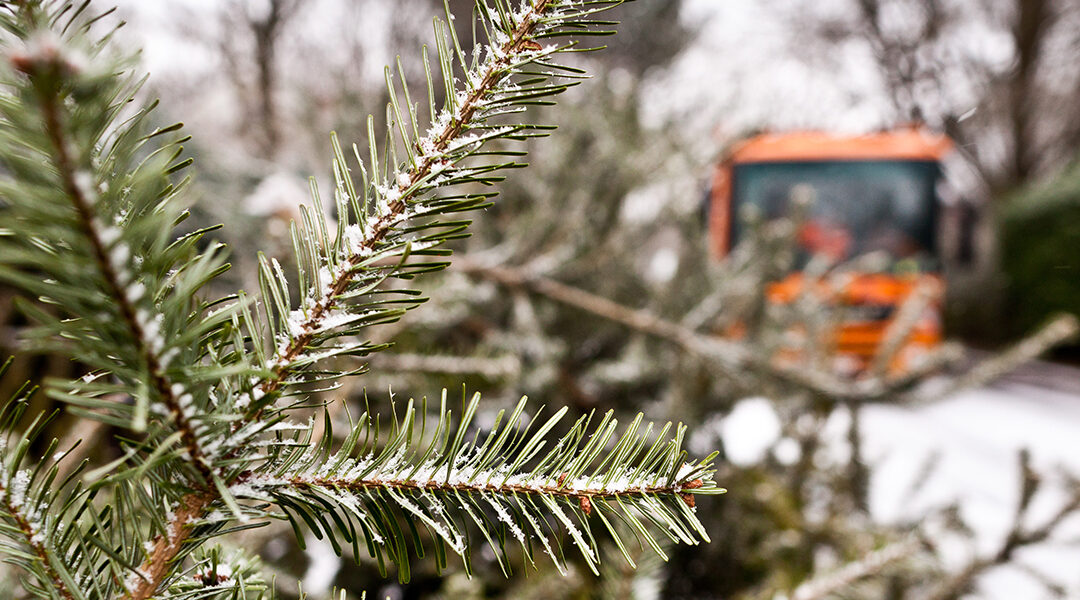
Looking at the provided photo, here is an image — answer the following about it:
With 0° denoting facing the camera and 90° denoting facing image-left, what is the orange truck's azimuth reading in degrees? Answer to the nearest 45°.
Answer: approximately 0°

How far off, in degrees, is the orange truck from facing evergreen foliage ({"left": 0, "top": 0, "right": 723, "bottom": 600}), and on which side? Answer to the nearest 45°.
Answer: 0° — it already faces it

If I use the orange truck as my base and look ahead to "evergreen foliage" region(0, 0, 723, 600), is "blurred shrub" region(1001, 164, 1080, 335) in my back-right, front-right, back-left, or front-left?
back-left

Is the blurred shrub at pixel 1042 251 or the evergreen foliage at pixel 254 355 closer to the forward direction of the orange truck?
the evergreen foliage

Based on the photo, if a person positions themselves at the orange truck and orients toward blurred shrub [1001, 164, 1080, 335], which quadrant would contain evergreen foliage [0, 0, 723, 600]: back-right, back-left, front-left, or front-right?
back-right

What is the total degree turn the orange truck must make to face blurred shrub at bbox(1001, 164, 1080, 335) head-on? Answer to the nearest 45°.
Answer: approximately 135° to its left
